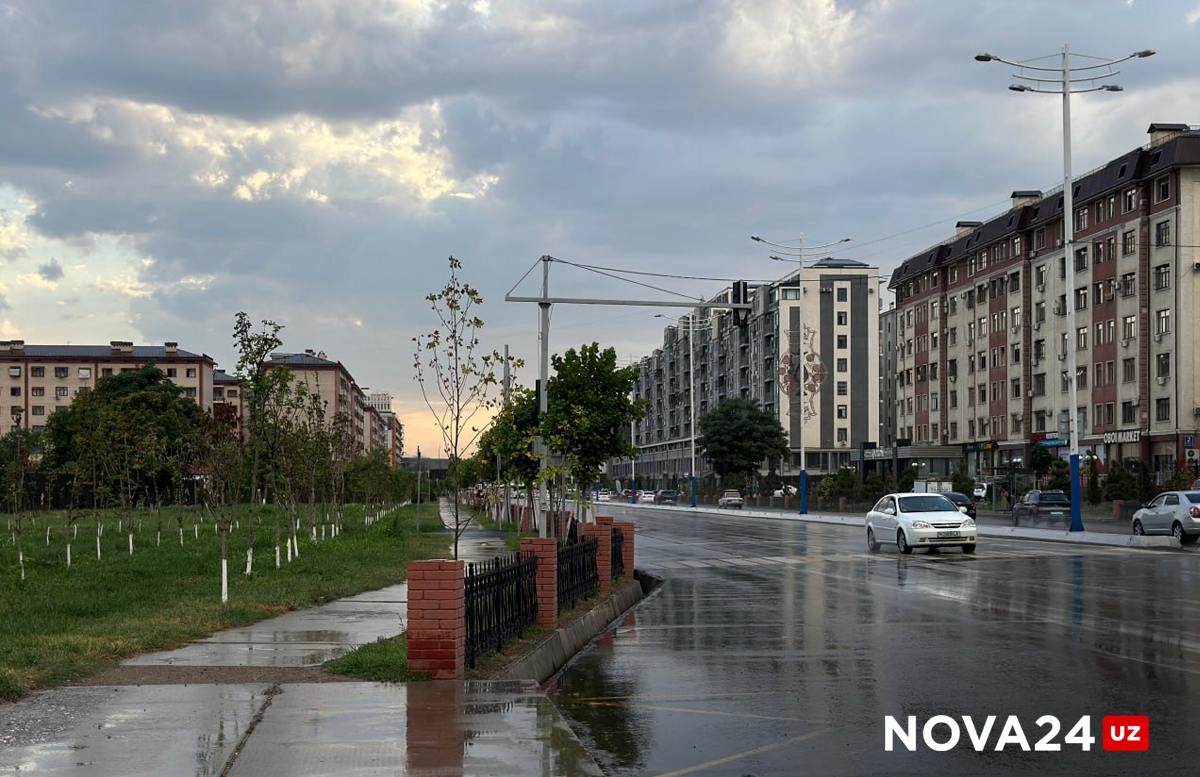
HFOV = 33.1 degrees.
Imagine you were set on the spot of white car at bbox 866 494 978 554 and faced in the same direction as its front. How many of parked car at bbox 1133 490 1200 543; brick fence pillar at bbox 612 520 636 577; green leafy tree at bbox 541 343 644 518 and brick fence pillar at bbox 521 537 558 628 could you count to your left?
1

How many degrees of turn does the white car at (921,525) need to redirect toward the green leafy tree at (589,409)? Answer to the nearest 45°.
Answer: approximately 90° to its right

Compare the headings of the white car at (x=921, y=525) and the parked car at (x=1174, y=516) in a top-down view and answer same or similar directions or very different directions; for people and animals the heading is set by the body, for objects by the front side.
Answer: very different directions

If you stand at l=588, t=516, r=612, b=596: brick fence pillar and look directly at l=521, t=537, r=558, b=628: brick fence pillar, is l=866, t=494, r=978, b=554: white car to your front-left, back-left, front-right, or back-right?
back-left

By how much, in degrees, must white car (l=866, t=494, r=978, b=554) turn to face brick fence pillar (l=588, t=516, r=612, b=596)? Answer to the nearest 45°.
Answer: approximately 45° to its right

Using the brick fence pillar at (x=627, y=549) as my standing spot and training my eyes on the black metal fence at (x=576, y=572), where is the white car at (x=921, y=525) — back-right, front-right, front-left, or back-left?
back-left

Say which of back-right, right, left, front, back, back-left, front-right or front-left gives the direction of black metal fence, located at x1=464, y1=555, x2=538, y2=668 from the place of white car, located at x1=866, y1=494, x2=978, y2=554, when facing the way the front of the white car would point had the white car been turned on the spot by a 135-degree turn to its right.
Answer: left

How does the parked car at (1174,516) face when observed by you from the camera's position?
facing away from the viewer and to the left of the viewer

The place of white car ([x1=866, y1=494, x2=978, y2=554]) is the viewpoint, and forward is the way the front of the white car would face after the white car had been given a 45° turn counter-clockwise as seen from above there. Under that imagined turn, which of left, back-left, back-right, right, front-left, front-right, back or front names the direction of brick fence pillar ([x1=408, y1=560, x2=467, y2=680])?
right

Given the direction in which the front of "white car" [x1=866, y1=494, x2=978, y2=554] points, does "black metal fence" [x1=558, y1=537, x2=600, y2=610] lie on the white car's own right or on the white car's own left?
on the white car's own right

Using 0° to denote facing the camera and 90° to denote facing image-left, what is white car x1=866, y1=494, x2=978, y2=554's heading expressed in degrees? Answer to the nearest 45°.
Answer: approximately 315°
